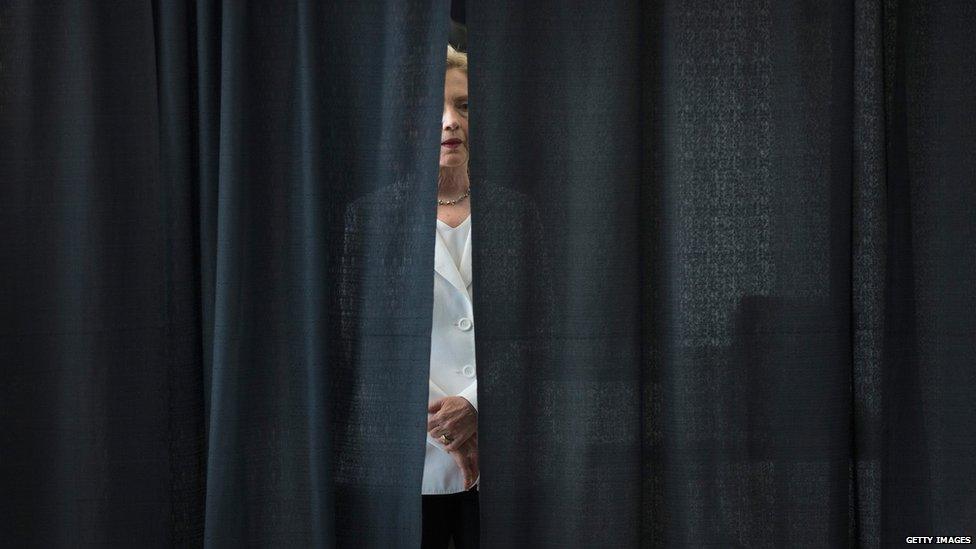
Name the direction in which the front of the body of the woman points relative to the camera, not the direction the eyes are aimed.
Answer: toward the camera
